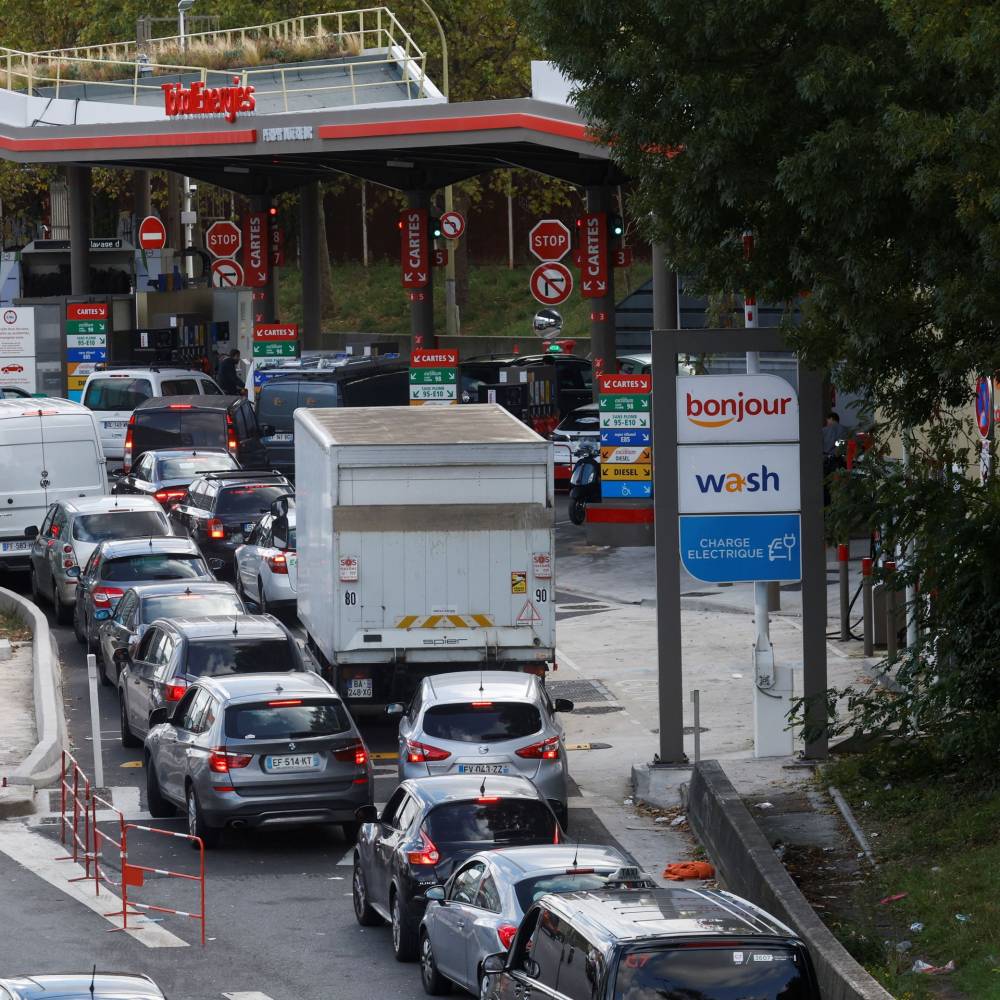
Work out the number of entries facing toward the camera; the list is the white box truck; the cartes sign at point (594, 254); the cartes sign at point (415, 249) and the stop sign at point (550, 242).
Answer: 3

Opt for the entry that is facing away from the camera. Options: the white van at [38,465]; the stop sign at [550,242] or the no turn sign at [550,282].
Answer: the white van

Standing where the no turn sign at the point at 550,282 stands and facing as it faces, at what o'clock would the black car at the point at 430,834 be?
The black car is roughly at 12 o'clock from the no turn sign.

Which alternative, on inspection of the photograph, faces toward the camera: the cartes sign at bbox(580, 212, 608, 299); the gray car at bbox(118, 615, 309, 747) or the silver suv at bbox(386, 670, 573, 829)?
the cartes sign

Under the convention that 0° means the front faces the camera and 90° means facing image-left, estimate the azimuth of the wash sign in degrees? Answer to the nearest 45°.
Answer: approximately 0°

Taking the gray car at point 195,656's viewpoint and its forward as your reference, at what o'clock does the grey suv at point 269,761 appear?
The grey suv is roughly at 7 o'clock from the gray car.

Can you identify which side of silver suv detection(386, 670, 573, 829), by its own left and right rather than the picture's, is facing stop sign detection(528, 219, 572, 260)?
front

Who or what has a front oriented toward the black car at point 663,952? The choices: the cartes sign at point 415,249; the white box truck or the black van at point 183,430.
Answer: the cartes sign

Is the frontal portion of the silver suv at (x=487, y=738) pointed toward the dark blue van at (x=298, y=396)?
yes

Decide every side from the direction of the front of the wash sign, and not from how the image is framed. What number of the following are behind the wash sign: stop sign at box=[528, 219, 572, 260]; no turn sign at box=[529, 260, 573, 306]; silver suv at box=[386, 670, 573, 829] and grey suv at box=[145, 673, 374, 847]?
2

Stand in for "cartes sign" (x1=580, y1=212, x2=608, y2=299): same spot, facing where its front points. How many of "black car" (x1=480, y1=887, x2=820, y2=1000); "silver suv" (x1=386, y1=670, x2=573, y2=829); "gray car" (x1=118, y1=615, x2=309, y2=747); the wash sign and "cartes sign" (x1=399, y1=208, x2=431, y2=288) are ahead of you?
4

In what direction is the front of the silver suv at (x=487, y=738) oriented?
away from the camera

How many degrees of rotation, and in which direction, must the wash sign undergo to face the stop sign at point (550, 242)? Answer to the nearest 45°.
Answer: approximately 180°

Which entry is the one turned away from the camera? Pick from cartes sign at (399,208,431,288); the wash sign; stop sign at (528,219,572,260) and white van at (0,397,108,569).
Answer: the white van

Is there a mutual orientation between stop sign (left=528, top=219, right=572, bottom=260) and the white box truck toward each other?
yes

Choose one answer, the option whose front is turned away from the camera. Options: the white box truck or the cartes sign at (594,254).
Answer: the white box truck

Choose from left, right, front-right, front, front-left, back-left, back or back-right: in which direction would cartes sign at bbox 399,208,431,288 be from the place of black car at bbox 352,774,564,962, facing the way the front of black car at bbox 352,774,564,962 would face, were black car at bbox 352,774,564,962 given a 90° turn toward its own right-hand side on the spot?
front-left

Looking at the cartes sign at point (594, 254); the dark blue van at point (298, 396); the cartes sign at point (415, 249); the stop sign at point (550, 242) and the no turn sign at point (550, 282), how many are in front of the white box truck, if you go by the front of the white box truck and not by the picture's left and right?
5

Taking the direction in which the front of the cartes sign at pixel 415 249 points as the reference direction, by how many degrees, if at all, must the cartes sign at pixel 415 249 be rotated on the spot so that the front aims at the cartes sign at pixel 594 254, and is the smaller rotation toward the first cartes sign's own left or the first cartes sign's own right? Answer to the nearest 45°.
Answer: approximately 45° to the first cartes sign's own left

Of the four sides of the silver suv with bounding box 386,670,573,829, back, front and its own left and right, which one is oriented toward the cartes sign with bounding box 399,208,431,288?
front
